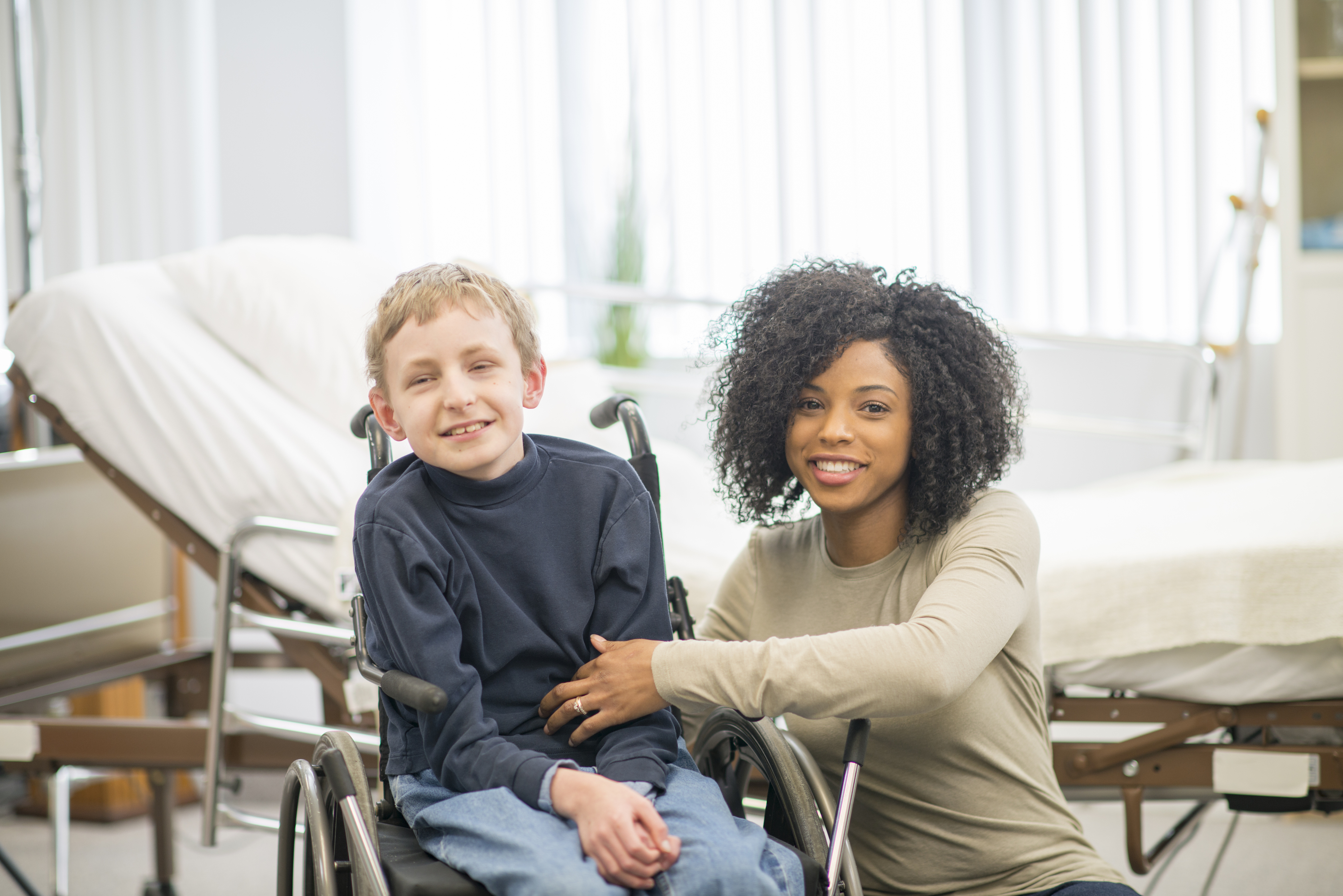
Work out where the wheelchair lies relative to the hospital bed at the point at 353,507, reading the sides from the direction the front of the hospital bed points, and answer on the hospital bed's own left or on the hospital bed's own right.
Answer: on the hospital bed's own right

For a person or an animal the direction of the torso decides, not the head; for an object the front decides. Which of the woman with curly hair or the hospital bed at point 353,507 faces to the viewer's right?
the hospital bed

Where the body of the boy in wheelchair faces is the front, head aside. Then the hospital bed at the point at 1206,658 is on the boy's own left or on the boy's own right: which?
on the boy's own left

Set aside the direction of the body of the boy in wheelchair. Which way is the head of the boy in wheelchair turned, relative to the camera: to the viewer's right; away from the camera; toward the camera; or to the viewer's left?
toward the camera

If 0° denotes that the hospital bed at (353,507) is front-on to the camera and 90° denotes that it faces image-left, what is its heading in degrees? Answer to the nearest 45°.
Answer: approximately 270°

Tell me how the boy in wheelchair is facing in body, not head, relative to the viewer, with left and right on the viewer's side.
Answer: facing the viewer and to the right of the viewer

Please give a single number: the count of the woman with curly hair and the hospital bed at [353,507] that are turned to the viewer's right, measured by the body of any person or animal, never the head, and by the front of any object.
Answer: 1

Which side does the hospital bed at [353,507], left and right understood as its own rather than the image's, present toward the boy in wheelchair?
right

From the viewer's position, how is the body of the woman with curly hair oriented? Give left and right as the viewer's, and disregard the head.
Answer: facing the viewer and to the left of the viewer
